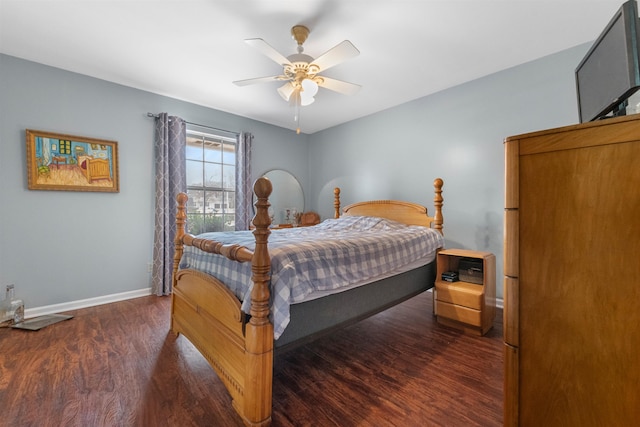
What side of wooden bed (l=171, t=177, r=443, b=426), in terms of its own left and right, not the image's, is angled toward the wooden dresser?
left

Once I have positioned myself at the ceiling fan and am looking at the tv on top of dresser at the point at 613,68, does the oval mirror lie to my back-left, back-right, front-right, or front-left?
back-left

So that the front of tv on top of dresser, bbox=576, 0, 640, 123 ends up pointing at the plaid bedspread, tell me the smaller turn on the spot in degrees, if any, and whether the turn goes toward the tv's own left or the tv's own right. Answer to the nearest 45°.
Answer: approximately 45° to the tv's own right

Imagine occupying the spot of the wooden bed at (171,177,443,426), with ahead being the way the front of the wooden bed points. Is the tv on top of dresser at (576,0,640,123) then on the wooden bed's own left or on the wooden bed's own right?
on the wooden bed's own left

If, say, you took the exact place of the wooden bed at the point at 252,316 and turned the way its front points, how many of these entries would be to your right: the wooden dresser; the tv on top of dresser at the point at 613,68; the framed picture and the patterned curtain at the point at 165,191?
2

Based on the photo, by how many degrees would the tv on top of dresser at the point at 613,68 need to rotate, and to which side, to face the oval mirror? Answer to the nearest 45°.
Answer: approximately 45° to its right

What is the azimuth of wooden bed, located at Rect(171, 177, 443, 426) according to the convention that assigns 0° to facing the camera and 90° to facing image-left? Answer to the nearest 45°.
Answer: approximately 45°
